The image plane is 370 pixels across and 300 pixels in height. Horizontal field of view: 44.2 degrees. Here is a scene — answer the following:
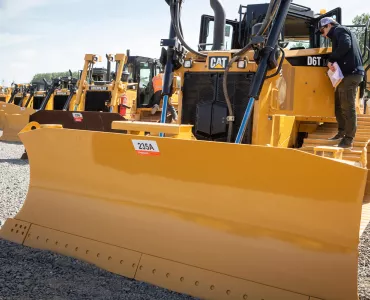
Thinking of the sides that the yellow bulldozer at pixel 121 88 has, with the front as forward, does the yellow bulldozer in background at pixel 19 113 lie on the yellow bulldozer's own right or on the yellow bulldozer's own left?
on the yellow bulldozer's own right

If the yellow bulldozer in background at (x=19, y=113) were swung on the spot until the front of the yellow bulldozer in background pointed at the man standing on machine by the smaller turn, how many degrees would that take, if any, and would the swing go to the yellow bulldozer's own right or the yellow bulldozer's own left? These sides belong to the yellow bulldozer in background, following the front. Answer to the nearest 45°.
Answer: approximately 45° to the yellow bulldozer's own left

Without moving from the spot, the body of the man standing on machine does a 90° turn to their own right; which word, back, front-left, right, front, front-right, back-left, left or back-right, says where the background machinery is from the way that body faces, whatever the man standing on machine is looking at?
front-left

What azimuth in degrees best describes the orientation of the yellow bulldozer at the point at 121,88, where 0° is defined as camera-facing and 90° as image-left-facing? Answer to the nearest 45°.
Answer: approximately 45°

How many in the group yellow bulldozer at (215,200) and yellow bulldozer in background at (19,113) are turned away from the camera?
0

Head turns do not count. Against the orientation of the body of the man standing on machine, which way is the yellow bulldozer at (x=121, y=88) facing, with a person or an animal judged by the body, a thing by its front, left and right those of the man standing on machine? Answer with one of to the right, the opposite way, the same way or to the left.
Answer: to the left

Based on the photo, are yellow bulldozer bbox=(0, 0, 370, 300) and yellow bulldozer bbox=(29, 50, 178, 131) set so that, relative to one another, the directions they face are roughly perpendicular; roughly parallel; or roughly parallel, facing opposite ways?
roughly parallel

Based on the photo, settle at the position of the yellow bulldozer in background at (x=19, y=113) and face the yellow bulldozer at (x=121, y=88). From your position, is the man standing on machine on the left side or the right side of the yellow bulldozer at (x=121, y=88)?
right

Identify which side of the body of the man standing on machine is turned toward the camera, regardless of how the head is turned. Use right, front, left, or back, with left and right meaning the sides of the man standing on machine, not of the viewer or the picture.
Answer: left

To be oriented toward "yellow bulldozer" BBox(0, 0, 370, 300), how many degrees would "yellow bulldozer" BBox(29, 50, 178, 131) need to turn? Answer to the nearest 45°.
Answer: approximately 45° to its left

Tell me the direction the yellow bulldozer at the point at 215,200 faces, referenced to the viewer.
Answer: facing the viewer and to the left of the viewer

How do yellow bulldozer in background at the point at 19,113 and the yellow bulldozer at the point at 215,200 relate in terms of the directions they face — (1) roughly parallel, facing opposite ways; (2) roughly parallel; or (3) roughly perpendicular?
roughly parallel
